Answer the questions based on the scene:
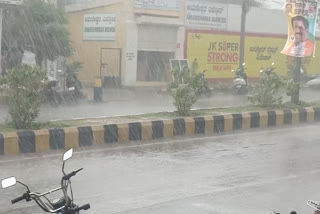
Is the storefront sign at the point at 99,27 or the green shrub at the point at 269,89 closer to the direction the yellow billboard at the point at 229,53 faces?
the green shrub

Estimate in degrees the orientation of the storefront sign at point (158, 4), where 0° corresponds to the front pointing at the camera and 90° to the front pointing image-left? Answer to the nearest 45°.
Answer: approximately 0°

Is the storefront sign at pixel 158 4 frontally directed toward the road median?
yes
